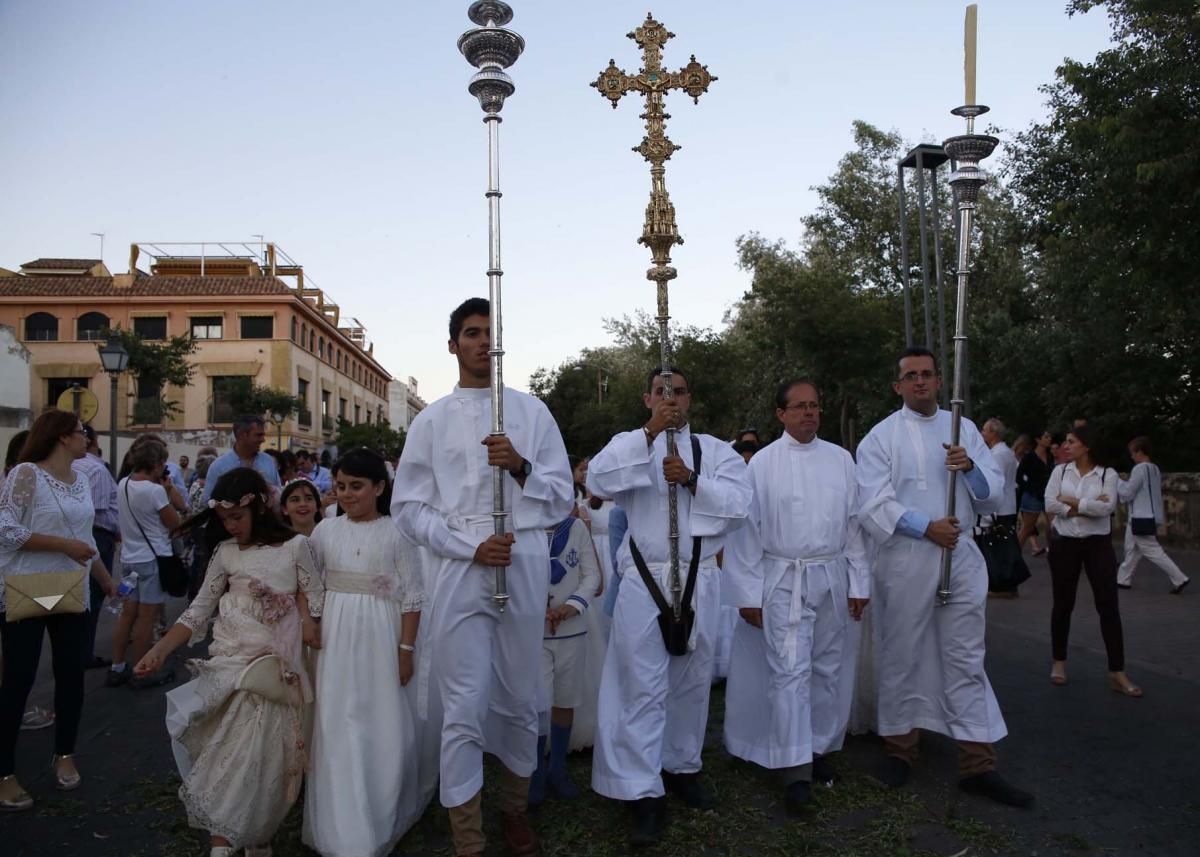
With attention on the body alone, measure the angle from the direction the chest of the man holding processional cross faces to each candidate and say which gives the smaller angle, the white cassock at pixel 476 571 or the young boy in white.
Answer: the white cassock

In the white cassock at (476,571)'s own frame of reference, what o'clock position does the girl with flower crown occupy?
The girl with flower crown is roughly at 3 o'clock from the white cassock.

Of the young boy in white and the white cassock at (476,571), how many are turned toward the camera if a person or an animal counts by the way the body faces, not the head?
2

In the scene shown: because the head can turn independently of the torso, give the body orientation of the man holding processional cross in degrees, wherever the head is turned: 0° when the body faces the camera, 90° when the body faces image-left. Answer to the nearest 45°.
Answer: approximately 0°

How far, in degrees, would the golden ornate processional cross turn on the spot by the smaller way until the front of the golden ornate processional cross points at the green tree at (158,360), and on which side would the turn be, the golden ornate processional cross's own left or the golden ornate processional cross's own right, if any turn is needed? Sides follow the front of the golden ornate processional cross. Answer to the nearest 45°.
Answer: approximately 135° to the golden ornate processional cross's own right

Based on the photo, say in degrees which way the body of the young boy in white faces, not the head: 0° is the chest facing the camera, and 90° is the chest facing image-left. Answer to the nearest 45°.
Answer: approximately 0°
